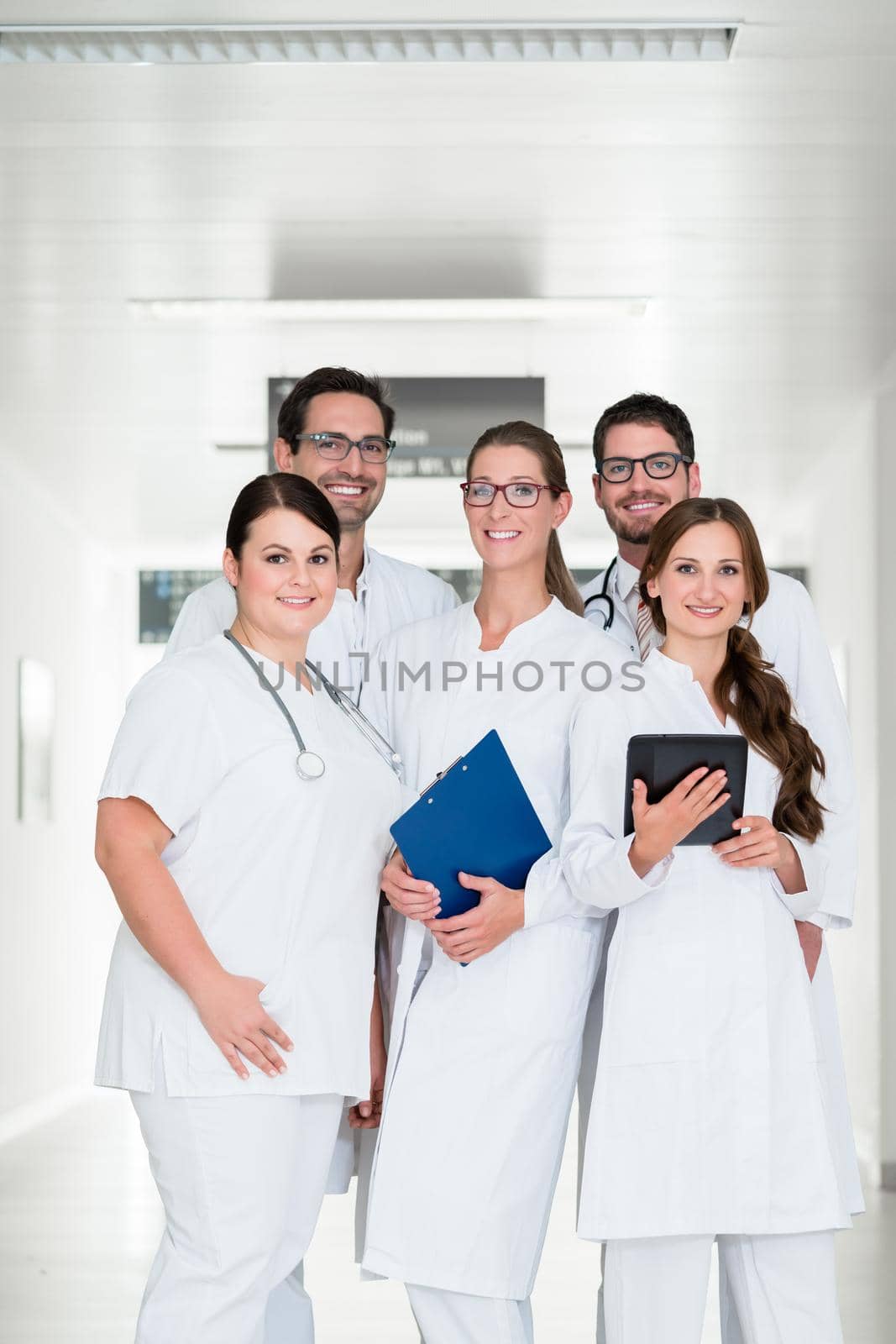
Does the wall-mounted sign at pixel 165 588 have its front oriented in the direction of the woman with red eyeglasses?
yes

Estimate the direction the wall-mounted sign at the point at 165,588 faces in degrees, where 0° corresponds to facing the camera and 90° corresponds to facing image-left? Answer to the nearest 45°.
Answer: approximately 0°

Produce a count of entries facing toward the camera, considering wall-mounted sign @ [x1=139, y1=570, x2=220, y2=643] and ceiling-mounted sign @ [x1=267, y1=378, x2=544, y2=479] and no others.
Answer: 2

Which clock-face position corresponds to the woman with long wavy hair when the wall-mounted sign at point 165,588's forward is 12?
The woman with long wavy hair is roughly at 12 o'clock from the wall-mounted sign.

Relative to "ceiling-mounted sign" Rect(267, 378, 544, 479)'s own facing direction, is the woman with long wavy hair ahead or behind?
ahead

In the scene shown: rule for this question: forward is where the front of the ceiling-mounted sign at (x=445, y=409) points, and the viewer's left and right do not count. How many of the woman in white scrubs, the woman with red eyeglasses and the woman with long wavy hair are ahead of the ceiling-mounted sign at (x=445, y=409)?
3
